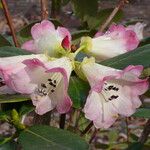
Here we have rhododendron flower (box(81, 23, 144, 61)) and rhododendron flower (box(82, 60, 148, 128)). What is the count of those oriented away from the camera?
0

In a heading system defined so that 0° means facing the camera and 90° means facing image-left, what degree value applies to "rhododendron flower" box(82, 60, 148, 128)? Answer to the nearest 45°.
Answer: approximately 315°

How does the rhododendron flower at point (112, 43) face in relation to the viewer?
to the viewer's right
